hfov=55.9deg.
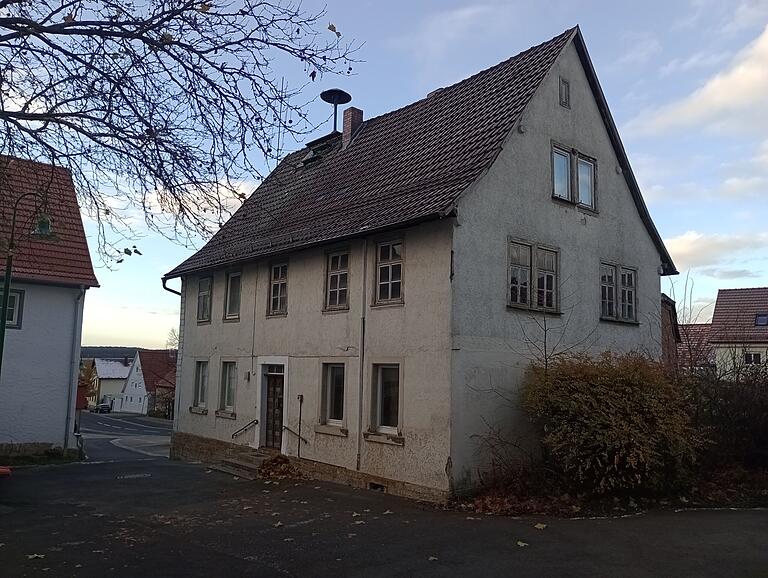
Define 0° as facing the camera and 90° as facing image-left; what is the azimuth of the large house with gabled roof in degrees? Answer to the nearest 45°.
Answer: approximately 45°

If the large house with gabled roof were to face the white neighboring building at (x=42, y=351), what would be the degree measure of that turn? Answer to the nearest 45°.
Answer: approximately 45° to its right
